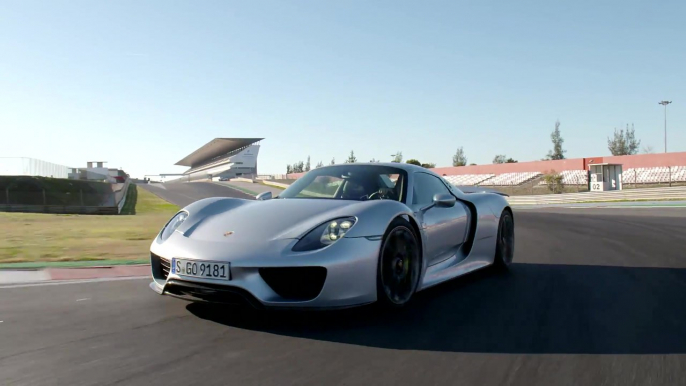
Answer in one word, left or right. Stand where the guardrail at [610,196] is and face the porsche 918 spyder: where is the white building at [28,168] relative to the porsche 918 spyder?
right

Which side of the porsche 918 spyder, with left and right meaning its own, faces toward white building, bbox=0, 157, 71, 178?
right

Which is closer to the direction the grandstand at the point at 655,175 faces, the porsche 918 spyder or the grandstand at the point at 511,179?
the porsche 918 spyder

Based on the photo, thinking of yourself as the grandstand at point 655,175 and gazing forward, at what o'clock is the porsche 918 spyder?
The porsche 918 spyder is roughly at 12 o'clock from the grandstand.

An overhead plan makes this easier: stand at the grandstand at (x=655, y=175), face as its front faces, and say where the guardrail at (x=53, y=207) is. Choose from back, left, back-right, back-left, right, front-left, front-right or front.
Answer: front-right

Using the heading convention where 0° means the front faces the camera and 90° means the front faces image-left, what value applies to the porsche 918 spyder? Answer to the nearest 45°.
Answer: approximately 45°

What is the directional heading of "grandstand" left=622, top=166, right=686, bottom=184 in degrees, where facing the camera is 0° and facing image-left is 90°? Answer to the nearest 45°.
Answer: approximately 0°

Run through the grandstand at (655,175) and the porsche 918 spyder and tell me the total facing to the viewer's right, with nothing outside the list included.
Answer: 0

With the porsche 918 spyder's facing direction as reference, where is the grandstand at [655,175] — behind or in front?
behind
